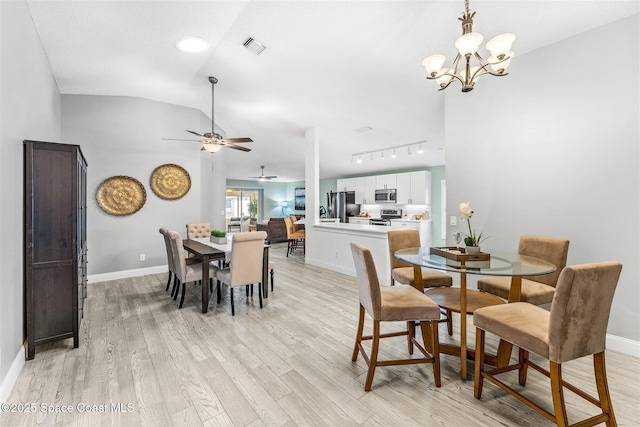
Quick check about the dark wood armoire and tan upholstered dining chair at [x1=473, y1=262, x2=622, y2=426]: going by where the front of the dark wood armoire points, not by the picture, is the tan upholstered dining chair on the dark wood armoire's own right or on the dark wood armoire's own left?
on the dark wood armoire's own right

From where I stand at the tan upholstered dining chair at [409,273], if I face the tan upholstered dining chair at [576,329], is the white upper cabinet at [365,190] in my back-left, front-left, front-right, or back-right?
back-left

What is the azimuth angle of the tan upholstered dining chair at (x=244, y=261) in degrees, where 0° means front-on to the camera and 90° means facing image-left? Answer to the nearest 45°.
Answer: approximately 135°

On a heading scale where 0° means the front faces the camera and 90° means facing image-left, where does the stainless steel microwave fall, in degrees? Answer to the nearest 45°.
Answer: approximately 0°

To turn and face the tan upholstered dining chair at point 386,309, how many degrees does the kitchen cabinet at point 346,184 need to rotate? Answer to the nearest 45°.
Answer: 0° — it already faces it

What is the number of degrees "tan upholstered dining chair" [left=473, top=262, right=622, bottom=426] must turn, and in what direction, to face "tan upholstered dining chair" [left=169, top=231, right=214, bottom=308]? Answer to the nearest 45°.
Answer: approximately 45° to its left
